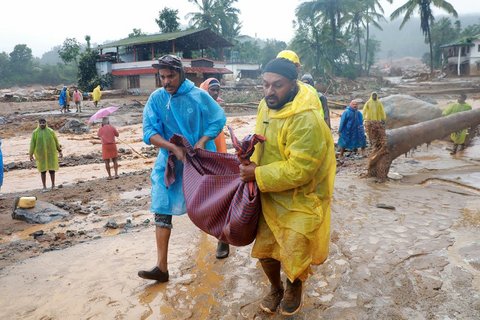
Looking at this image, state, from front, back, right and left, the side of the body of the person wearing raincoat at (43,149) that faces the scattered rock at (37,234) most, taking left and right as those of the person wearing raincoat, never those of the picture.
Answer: front

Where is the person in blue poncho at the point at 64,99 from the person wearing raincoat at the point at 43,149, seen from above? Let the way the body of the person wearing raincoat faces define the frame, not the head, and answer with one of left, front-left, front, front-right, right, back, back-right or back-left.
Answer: back

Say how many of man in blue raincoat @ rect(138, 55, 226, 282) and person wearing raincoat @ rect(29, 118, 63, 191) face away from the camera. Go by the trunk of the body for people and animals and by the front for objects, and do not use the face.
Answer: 0

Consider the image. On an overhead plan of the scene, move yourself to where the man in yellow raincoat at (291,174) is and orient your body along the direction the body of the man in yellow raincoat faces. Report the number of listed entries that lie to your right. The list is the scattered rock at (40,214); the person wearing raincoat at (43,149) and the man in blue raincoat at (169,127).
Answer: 3

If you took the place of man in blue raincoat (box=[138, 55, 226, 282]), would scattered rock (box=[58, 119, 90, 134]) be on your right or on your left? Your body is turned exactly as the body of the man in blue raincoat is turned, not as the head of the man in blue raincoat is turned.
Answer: on your right

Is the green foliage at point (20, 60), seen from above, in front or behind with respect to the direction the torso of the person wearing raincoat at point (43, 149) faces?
behind

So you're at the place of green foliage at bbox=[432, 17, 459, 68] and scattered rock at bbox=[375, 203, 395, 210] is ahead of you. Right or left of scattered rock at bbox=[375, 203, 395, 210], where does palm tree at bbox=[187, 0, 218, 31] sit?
right

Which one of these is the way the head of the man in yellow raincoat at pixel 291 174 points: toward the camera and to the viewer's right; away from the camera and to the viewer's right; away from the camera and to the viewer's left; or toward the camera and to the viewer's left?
toward the camera and to the viewer's left

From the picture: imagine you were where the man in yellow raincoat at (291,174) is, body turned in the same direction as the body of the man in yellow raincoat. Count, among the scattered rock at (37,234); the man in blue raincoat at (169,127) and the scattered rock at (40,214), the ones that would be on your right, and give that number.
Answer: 3

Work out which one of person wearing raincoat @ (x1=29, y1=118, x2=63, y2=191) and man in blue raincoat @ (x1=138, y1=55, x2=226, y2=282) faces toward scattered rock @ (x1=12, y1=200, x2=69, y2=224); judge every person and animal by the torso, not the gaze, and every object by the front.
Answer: the person wearing raincoat
